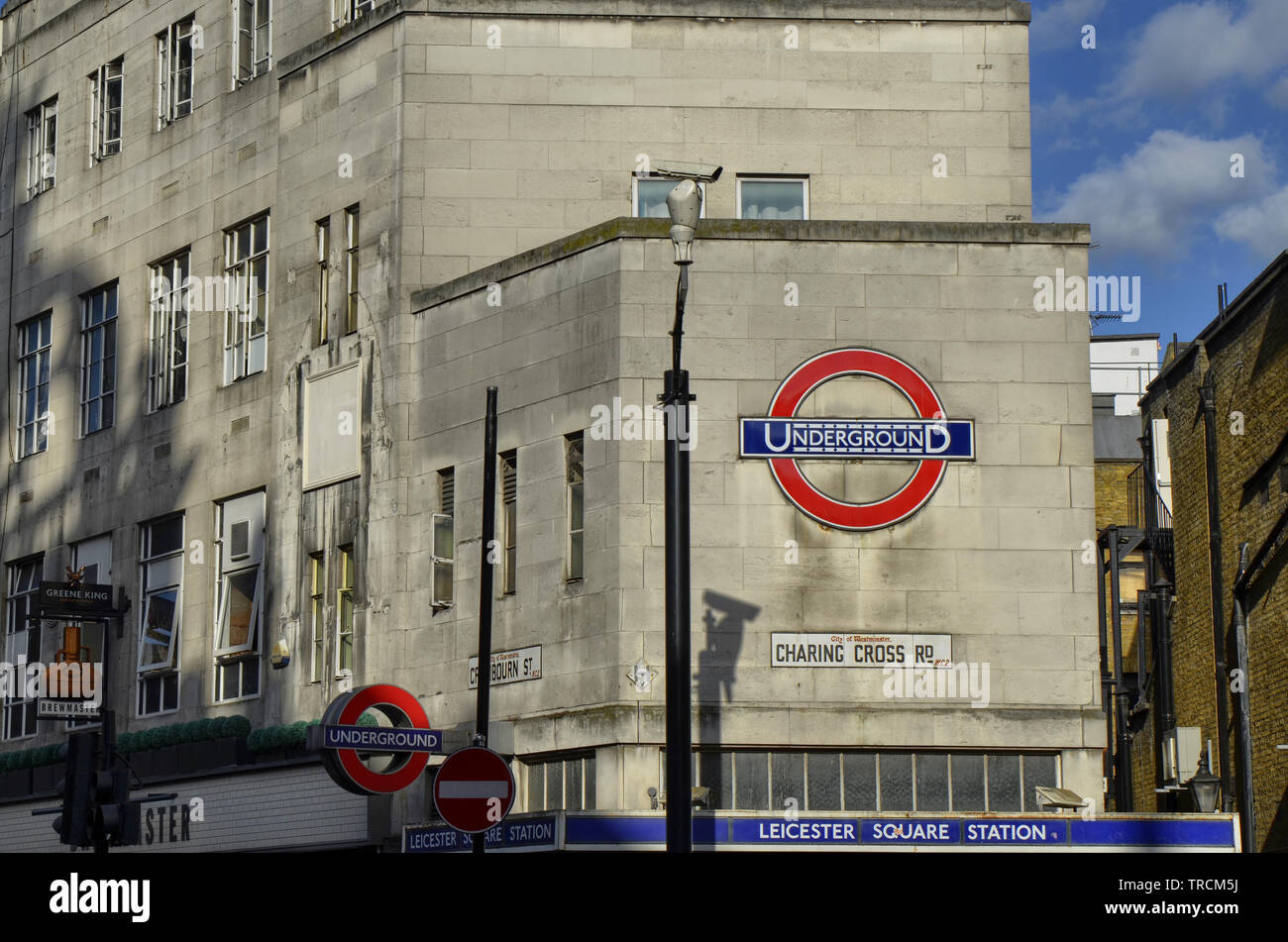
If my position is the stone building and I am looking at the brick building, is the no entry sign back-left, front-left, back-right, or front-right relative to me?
back-right

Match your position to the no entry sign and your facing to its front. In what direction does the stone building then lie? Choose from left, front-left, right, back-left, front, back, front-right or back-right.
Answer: back

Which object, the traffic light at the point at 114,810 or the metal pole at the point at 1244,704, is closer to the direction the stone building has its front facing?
the traffic light

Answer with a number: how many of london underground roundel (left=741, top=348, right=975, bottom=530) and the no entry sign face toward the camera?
2

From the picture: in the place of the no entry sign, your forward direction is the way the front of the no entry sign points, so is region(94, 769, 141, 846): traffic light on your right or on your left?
on your right

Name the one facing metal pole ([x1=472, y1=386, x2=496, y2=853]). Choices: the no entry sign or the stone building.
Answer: the stone building
